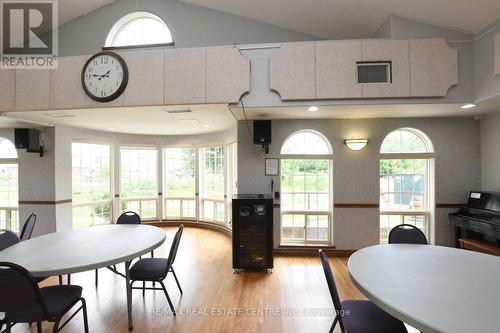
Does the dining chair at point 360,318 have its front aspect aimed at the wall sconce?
no

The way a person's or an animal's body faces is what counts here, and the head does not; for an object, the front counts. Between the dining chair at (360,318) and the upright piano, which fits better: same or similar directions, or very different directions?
very different directions

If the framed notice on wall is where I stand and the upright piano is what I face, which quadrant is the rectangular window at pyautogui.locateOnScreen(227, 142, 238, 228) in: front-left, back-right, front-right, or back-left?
back-left

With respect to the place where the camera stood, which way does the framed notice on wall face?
facing the viewer

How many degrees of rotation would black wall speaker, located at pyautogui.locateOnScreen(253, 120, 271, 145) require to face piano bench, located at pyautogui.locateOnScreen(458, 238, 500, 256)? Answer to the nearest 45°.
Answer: approximately 90° to its left

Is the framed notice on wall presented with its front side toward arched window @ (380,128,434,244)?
no

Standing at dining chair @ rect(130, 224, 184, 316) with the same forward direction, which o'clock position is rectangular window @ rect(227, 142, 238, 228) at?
The rectangular window is roughly at 4 o'clock from the dining chair.

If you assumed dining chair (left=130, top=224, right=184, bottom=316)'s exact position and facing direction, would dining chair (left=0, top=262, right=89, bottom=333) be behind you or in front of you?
in front

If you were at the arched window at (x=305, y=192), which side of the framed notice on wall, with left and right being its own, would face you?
left

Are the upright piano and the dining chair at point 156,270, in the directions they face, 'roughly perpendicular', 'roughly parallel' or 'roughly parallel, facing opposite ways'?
roughly parallel

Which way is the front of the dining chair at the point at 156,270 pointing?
to the viewer's left

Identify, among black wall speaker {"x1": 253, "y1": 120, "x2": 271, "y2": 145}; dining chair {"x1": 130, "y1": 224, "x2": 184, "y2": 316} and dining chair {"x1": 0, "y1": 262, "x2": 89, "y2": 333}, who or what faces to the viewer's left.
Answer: dining chair {"x1": 130, "y1": 224, "x2": 184, "y2": 316}

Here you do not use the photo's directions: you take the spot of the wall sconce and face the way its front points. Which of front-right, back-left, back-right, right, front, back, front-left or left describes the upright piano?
left

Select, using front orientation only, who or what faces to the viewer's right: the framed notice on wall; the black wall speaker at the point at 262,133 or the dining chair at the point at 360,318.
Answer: the dining chair

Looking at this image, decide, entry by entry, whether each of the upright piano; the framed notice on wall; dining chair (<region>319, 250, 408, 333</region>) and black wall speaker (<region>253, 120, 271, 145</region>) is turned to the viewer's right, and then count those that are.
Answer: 1

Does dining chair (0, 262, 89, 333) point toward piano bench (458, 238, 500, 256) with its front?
no

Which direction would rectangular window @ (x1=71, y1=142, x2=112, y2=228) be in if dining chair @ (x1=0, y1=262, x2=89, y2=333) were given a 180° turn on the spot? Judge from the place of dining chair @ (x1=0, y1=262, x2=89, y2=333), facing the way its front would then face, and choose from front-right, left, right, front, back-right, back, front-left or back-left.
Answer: back-right

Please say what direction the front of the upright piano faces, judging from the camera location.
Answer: facing the viewer and to the left of the viewer
